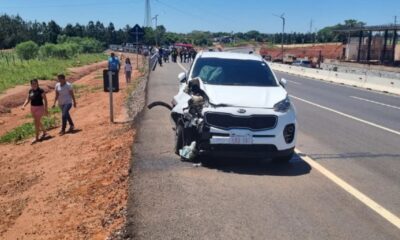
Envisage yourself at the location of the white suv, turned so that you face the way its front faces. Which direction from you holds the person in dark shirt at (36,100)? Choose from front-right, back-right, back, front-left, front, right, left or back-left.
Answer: back-right

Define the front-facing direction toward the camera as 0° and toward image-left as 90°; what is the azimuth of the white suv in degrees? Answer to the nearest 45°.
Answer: approximately 0°
